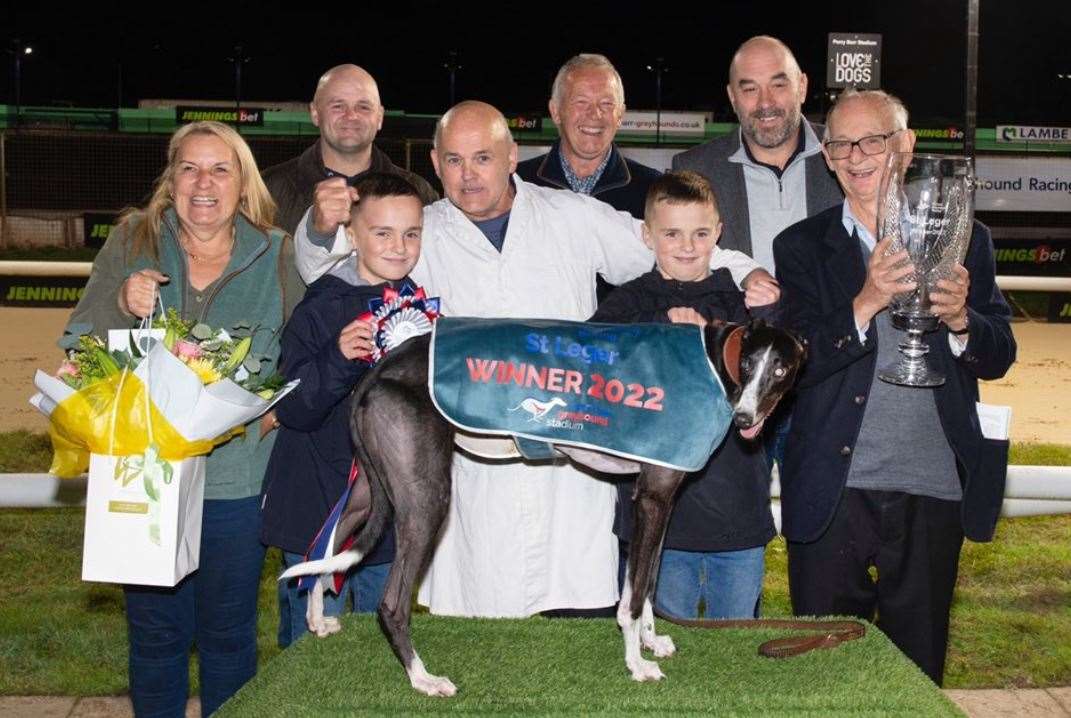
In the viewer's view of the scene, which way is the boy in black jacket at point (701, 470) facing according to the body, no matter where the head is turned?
toward the camera

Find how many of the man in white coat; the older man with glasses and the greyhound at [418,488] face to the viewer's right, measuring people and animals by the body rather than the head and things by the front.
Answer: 1

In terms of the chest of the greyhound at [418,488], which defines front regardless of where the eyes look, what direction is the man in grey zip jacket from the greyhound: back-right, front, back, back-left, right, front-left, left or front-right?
front-left

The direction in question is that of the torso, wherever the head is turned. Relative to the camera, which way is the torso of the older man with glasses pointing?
toward the camera

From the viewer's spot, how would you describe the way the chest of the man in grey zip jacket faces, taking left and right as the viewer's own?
facing the viewer

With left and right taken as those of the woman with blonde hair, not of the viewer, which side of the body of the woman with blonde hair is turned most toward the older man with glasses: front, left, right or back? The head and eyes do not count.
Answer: left

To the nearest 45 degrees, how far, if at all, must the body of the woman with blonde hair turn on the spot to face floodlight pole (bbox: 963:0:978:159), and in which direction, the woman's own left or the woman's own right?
approximately 135° to the woman's own left

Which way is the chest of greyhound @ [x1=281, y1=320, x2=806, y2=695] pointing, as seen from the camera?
to the viewer's right

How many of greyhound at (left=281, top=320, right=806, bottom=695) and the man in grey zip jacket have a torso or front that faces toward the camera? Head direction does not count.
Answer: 1

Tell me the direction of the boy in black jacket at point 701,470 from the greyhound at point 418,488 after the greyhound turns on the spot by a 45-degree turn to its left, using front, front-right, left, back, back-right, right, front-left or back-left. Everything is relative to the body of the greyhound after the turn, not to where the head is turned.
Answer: front
